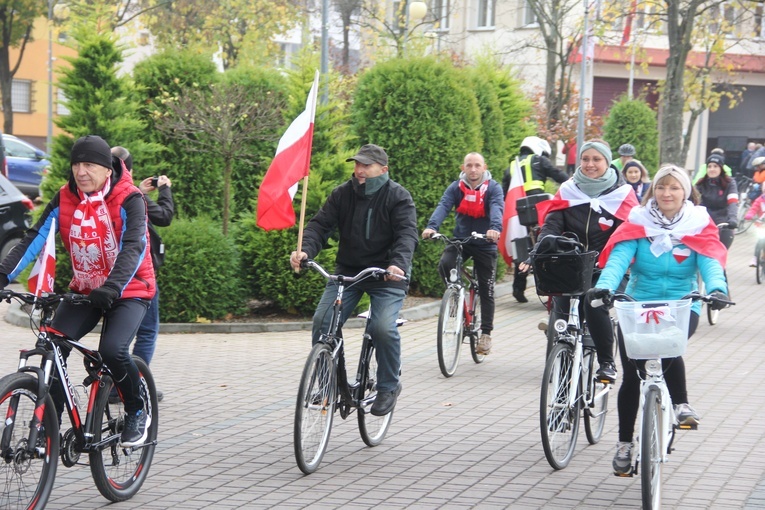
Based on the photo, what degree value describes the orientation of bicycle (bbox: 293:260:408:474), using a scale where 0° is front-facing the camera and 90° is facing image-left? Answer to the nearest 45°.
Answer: approximately 45°

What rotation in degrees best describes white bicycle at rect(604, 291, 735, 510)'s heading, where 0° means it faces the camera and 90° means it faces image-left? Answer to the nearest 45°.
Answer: approximately 0°

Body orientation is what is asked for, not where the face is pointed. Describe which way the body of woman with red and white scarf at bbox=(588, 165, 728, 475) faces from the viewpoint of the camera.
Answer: toward the camera

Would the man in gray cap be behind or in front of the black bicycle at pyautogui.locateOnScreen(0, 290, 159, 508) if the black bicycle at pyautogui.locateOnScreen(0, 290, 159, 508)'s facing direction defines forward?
behind

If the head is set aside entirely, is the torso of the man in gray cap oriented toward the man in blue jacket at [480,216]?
no

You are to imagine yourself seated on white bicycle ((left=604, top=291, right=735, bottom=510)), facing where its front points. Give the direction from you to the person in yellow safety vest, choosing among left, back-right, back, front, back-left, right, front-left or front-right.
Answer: back

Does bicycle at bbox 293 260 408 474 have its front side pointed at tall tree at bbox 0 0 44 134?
no

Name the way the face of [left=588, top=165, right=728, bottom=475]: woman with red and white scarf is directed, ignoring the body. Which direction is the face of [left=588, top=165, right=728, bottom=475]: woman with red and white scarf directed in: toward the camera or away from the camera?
toward the camera

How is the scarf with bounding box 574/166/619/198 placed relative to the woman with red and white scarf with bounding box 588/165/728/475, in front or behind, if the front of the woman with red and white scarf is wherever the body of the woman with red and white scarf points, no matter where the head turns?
behind

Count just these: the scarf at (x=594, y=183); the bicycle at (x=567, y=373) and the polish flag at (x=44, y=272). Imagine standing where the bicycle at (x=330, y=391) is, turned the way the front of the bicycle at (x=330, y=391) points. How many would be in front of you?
1

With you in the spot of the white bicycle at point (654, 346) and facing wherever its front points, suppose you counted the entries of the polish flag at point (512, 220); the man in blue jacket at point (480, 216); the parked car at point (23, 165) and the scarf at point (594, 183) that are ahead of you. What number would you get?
0

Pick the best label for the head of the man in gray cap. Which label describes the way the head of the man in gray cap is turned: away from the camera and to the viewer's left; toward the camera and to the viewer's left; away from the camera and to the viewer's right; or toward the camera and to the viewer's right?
toward the camera and to the viewer's left

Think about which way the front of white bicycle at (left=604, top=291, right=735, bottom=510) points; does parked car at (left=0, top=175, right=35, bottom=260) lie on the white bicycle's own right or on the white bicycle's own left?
on the white bicycle's own right

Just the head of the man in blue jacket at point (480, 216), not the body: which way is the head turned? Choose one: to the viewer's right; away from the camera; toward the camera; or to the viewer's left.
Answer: toward the camera

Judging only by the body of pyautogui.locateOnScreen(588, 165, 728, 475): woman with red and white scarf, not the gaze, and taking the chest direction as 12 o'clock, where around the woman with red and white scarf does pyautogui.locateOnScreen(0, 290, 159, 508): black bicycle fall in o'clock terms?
The black bicycle is roughly at 2 o'clock from the woman with red and white scarf.

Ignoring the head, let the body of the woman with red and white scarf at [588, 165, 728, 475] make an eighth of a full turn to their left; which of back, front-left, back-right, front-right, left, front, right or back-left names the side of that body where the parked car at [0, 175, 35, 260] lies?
back

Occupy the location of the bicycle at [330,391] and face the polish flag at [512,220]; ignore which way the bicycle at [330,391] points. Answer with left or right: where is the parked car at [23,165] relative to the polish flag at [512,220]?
left
